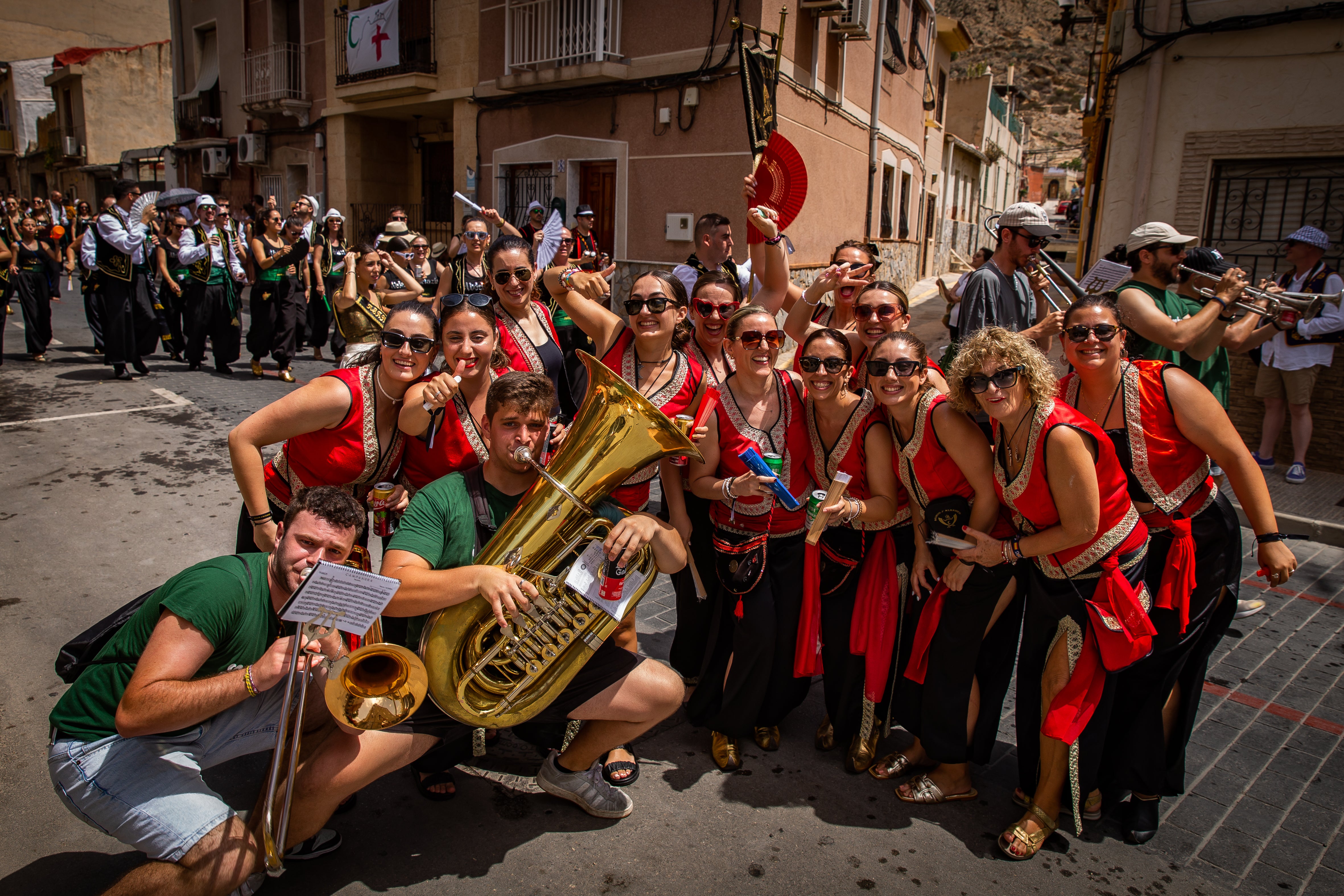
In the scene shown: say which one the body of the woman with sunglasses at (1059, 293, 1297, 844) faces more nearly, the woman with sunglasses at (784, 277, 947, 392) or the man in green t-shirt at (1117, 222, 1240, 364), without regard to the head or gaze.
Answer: the woman with sunglasses

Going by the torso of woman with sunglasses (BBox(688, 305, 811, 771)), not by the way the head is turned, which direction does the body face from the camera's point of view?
toward the camera

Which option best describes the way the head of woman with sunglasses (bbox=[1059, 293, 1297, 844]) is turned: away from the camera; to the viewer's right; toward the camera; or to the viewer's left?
toward the camera

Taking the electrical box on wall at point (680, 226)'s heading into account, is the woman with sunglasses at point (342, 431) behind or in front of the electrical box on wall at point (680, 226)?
in front

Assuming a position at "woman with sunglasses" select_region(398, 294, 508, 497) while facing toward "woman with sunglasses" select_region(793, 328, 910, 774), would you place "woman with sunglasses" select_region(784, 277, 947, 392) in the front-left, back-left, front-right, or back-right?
front-left

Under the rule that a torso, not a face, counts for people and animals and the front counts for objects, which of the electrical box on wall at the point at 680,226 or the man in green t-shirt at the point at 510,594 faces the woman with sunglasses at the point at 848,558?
the electrical box on wall

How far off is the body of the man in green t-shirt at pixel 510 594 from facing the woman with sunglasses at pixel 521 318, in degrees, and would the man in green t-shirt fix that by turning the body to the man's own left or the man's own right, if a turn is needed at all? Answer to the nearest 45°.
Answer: approximately 180°

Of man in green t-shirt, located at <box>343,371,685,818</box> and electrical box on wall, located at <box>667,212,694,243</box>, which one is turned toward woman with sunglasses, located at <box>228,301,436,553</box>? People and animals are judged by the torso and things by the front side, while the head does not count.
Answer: the electrical box on wall

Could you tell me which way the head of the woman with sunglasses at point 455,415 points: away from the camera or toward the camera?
toward the camera

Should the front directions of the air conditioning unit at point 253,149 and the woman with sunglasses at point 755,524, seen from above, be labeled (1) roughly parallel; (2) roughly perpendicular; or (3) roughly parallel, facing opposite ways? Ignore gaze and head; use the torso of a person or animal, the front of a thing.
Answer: roughly parallel

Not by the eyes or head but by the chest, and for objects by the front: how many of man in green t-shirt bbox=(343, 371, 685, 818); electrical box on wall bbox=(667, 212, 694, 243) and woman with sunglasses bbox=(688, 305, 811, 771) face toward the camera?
3

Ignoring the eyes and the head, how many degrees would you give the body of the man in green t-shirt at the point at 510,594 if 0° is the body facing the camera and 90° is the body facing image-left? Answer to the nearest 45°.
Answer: approximately 0°

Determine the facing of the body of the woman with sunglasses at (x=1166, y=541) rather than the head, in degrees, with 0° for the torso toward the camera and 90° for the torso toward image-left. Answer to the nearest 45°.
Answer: approximately 45°

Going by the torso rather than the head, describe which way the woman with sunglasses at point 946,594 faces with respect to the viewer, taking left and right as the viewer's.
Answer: facing the viewer and to the left of the viewer

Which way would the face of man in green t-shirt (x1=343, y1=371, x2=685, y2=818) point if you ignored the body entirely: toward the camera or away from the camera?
toward the camera

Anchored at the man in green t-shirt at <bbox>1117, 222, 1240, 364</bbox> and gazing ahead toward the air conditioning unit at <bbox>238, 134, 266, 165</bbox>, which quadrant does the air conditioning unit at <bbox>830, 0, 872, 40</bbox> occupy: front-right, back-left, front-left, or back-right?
front-right

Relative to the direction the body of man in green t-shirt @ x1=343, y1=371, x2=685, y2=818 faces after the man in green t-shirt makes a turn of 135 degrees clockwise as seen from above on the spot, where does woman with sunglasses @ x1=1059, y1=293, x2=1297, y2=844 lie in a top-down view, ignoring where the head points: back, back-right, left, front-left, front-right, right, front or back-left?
back-right

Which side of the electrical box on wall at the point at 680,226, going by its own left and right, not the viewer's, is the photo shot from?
front

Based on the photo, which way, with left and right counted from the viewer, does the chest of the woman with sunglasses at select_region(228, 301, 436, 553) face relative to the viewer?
facing the viewer and to the right of the viewer

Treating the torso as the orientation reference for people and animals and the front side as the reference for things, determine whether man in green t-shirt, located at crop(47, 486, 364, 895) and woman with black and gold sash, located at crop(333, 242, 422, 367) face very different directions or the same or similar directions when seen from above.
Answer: same or similar directions
